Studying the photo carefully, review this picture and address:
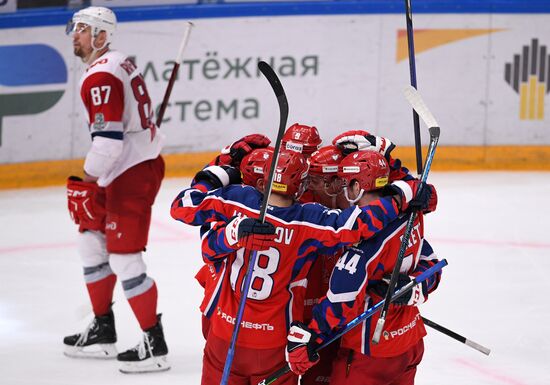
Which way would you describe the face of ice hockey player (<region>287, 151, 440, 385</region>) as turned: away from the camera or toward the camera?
away from the camera

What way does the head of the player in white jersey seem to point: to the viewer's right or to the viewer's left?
to the viewer's left

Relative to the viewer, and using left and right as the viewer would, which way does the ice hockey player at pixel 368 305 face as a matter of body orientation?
facing away from the viewer and to the left of the viewer

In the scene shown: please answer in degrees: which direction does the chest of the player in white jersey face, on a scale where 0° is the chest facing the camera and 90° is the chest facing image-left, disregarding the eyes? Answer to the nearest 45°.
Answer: approximately 90°
